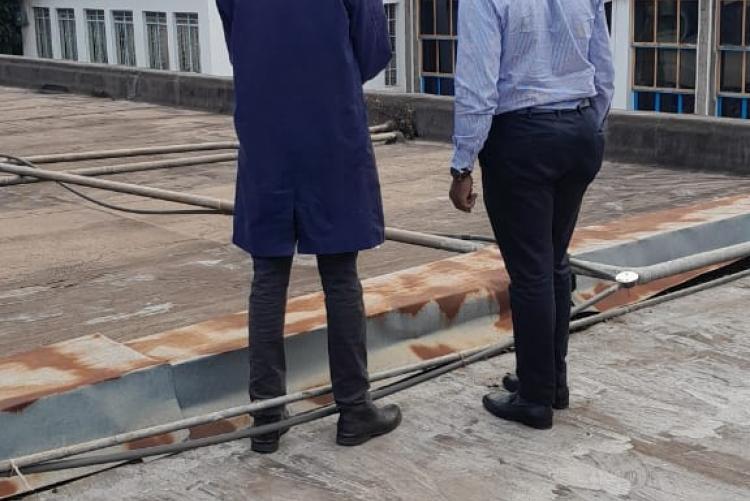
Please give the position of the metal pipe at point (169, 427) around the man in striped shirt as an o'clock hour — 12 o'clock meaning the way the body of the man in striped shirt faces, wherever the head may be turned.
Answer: The metal pipe is roughly at 10 o'clock from the man in striped shirt.

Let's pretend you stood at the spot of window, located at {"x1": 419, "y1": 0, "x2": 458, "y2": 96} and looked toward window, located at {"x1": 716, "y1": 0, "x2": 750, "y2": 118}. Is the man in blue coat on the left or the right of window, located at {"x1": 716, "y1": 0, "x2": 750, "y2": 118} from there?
right

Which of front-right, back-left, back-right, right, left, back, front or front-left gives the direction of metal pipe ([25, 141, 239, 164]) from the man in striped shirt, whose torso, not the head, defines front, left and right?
front

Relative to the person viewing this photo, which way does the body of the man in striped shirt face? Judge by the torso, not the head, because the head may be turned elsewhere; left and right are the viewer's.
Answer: facing away from the viewer and to the left of the viewer

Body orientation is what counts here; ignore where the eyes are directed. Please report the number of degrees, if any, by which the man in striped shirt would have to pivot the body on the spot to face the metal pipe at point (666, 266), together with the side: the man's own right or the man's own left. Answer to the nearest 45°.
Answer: approximately 90° to the man's own right

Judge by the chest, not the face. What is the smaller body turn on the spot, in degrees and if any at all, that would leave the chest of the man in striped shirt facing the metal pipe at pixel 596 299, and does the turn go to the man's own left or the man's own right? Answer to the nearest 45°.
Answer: approximately 45° to the man's own right

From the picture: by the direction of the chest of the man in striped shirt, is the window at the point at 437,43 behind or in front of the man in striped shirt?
in front

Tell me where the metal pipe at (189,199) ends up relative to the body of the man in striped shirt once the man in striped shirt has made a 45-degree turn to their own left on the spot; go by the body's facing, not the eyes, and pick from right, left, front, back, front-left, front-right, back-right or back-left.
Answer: front-right

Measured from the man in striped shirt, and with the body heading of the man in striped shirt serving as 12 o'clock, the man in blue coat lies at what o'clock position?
The man in blue coat is roughly at 10 o'clock from the man in striped shirt.

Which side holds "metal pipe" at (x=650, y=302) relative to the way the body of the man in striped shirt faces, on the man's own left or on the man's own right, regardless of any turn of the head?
on the man's own right

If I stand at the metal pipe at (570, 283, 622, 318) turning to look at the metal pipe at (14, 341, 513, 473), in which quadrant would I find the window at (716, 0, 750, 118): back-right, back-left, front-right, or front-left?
back-right

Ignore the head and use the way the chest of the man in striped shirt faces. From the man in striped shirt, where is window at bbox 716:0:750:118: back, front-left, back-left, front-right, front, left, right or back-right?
front-right
